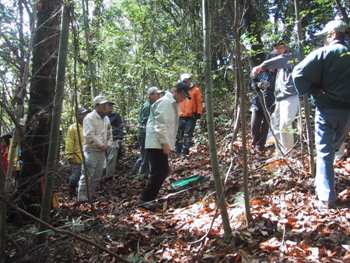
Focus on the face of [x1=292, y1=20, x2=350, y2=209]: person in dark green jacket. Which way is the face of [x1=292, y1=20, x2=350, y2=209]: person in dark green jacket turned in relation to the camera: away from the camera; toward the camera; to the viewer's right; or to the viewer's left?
to the viewer's left

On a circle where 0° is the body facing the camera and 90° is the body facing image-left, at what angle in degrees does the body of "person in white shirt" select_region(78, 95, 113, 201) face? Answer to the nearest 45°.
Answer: approximately 315°

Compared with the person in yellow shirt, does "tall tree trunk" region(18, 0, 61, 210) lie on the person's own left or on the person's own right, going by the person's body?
on the person's own right

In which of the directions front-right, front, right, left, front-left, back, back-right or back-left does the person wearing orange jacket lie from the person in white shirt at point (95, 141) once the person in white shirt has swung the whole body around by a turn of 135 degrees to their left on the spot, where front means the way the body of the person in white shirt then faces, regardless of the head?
front-right

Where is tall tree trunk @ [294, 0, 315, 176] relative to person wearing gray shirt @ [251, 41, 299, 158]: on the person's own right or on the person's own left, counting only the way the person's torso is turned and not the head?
on the person's own left

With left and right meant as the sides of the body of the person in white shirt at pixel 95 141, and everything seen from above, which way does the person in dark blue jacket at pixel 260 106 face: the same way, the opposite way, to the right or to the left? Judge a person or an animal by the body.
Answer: the opposite way

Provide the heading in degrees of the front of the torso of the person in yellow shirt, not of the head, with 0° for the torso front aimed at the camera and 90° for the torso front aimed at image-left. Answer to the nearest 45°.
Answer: approximately 270°

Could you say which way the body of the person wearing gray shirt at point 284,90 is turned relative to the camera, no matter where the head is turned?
to the viewer's left

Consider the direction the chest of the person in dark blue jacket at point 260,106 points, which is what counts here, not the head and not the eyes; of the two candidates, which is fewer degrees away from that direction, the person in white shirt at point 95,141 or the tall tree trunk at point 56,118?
the person in white shirt
